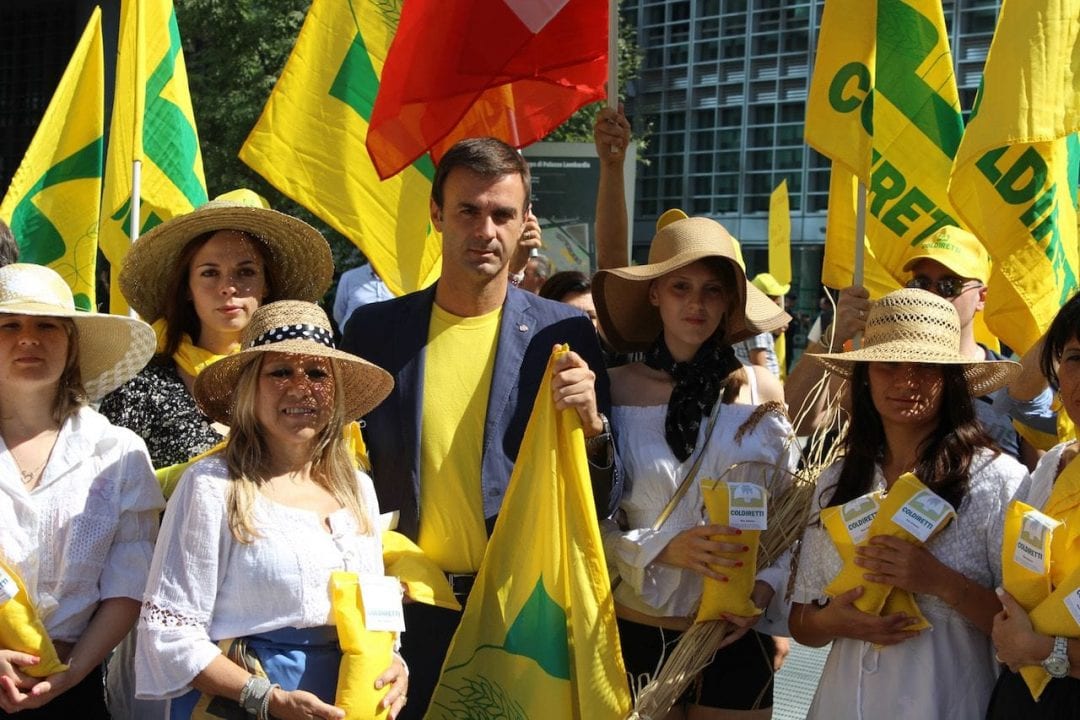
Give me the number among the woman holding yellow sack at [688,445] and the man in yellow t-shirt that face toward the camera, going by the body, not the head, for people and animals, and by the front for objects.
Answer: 2

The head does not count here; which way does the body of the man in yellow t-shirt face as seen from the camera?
toward the camera

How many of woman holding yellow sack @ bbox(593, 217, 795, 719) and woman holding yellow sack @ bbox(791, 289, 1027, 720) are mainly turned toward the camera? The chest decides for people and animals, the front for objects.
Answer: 2

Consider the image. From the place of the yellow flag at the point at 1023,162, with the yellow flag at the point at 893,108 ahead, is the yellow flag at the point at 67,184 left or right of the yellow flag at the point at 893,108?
left

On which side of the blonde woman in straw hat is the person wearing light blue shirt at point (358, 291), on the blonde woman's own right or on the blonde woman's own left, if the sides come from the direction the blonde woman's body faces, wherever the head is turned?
on the blonde woman's own left

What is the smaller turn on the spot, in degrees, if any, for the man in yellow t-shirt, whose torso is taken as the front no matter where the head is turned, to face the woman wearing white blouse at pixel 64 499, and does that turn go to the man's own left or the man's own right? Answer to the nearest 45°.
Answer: approximately 90° to the man's own right

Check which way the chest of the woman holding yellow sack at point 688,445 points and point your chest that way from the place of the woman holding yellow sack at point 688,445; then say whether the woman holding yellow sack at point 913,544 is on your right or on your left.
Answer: on your left

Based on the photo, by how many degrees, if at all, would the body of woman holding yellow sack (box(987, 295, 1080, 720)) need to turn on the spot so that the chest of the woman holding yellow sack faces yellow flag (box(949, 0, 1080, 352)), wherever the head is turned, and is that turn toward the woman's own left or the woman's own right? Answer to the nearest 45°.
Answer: approximately 135° to the woman's own right

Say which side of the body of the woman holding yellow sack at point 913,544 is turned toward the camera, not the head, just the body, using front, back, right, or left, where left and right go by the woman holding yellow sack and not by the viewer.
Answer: front

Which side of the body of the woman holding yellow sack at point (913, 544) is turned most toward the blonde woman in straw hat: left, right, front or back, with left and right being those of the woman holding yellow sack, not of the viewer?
right

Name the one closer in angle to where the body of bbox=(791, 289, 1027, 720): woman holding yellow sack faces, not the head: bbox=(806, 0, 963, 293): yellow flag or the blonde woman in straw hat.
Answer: the blonde woman in straw hat

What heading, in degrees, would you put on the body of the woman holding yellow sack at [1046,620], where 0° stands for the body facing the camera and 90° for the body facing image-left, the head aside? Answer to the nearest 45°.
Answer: approximately 45°

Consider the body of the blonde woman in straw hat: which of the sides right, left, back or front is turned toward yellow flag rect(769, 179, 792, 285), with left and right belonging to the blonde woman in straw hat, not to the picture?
left
